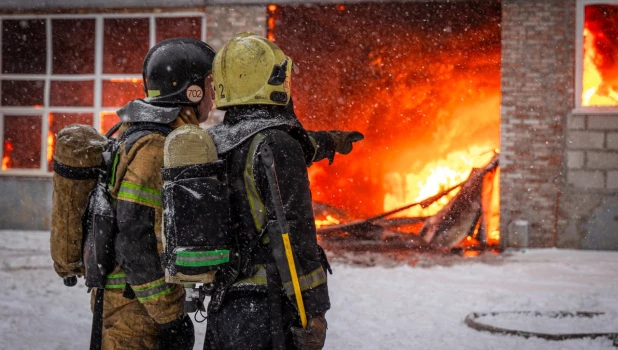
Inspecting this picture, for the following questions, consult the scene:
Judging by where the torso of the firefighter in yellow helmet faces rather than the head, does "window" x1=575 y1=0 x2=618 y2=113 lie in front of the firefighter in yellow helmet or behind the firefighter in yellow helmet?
in front

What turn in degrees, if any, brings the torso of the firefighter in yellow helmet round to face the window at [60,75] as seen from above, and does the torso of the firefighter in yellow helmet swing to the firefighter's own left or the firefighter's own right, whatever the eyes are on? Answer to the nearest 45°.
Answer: approximately 45° to the firefighter's own left

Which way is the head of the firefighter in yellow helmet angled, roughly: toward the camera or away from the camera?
away from the camera

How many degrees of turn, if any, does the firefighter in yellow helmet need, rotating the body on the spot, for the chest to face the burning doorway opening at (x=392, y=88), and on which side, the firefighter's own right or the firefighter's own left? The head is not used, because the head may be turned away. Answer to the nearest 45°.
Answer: approximately 45° to the firefighter's own left

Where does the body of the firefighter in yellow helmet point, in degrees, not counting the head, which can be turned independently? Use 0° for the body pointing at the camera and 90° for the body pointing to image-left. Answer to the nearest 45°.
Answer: approximately 225°

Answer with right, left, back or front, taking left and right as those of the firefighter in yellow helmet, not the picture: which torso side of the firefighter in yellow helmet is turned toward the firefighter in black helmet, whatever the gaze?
left

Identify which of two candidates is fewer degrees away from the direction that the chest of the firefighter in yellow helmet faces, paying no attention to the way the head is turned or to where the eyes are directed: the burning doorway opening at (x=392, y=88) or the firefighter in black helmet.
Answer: the burning doorway opening

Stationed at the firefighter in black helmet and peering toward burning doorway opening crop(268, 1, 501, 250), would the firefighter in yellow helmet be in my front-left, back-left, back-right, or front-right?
back-right

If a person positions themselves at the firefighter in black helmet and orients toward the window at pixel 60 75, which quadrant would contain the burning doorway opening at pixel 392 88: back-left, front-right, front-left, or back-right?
front-right
